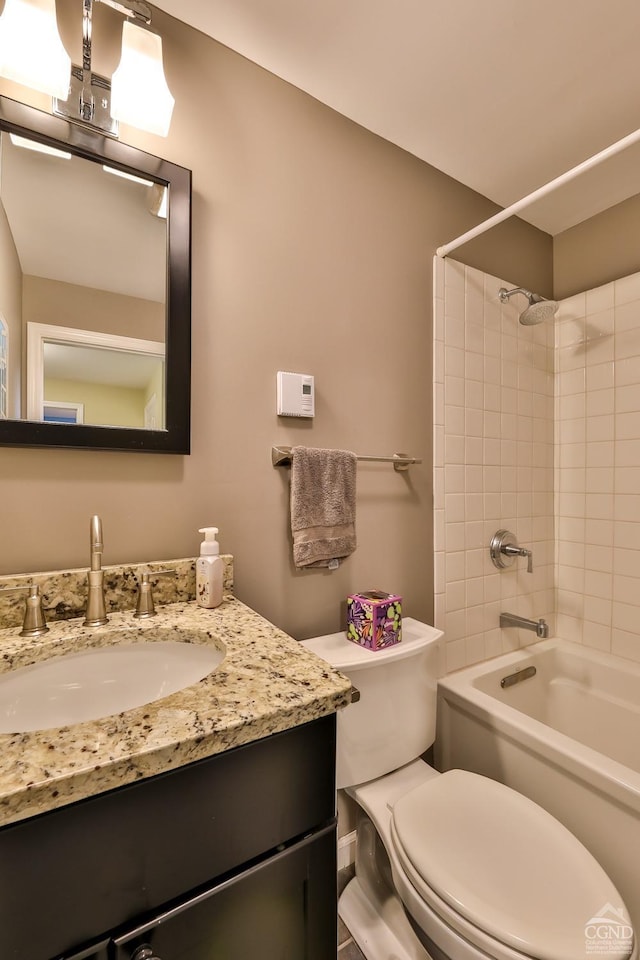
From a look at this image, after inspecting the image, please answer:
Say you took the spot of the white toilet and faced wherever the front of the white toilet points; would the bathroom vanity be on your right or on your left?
on your right

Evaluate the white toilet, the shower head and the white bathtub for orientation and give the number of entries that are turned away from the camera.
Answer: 0

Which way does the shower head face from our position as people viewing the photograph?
facing the viewer and to the right of the viewer

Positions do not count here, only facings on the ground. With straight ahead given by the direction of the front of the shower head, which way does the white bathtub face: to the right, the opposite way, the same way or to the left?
to the right

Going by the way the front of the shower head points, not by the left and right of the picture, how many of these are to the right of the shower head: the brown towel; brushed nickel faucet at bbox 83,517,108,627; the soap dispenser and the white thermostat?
4

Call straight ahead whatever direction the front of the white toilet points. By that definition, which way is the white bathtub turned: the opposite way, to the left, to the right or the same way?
to the right

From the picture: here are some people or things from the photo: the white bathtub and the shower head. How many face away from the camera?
0

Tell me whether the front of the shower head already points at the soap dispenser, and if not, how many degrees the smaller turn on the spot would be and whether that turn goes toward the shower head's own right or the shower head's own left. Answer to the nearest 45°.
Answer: approximately 90° to the shower head's own right

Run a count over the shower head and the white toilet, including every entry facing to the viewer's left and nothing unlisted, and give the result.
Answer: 0

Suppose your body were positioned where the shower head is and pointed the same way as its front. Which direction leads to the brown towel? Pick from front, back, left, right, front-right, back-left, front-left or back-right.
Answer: right

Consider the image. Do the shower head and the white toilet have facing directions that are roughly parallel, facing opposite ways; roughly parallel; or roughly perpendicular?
roughly parallel

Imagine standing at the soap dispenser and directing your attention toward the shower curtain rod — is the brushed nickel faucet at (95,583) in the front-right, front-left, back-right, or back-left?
back-right
